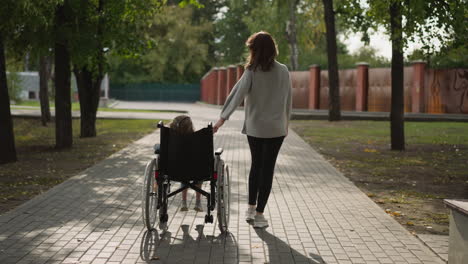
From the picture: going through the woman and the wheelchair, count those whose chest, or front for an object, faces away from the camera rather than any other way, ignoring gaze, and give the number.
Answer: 2

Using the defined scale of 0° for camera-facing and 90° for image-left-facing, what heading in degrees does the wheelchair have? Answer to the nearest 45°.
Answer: approximately 180°

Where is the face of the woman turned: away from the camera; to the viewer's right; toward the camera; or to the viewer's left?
away from the camera

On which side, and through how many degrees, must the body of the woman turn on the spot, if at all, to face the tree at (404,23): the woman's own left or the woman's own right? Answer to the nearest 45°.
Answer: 0° — they already face it

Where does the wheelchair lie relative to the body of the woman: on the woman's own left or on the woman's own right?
on the woman's own left

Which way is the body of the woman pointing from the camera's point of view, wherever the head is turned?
away from the camera

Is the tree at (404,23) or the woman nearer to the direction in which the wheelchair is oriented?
the tree

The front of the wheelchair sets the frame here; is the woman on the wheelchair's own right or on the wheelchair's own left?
on the wheelchair's own right
